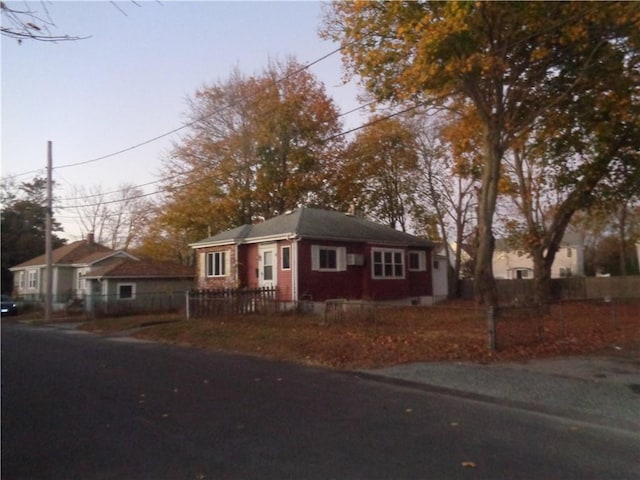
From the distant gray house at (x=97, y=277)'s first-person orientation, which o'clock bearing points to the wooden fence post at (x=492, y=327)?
The wooden fence post is roughly at 10 o'clock from the distant gray house.

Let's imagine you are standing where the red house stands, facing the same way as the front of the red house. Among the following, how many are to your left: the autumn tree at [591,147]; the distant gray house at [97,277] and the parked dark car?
1

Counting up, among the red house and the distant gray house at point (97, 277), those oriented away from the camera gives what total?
0

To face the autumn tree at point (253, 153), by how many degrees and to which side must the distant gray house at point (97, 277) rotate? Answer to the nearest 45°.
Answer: approximately 90° to its left

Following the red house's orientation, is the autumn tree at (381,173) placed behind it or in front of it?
behind

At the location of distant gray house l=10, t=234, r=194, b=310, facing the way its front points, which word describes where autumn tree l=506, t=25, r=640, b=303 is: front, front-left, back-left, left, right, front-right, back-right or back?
left

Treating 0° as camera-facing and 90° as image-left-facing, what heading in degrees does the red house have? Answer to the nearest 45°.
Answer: approximately 45°

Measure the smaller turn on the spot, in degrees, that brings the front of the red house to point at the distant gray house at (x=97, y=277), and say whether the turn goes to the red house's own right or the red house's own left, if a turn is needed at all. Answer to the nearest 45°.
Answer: approximately 90° to the red house's own right

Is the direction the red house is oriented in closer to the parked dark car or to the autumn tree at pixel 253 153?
the parked dark car

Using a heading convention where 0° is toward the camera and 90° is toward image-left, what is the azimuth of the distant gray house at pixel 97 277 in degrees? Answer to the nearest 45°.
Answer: approximately 45°
